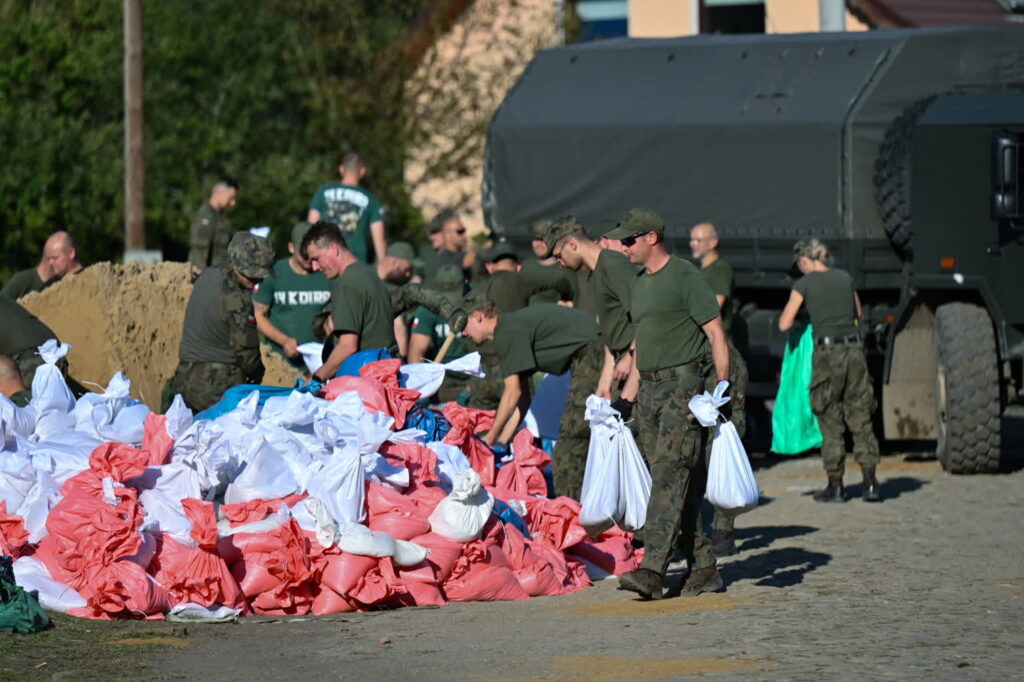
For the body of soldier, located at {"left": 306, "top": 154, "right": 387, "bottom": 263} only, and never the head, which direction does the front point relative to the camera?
away from the camera

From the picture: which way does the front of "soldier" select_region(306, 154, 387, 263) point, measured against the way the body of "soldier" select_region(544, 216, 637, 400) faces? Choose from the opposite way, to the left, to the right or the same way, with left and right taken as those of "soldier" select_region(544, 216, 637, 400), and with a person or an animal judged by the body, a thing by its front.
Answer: to the right

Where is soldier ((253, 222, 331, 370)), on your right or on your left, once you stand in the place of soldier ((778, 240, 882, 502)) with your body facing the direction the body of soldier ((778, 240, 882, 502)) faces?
on your left

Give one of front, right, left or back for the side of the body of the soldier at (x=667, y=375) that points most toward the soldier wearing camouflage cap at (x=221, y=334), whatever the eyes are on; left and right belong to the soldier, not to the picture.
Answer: right

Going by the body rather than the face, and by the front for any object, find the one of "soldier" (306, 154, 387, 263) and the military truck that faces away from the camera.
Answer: the soldier

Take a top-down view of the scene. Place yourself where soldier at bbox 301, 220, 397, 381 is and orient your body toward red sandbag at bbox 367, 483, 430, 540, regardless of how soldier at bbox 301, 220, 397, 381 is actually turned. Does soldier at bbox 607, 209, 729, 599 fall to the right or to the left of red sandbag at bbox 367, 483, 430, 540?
left

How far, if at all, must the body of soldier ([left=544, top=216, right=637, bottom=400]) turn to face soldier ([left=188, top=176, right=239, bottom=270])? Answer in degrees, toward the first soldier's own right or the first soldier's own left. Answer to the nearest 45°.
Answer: approximately 45° to the first soldier's own right

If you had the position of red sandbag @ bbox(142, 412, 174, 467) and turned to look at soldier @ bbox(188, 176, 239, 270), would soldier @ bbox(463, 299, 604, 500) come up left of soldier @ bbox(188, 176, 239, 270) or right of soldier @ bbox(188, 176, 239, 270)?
right

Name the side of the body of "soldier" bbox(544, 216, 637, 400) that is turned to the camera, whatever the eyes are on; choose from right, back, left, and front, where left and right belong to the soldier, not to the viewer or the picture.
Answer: left

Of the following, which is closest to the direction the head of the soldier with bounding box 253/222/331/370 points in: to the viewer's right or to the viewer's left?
to the viewer's right
